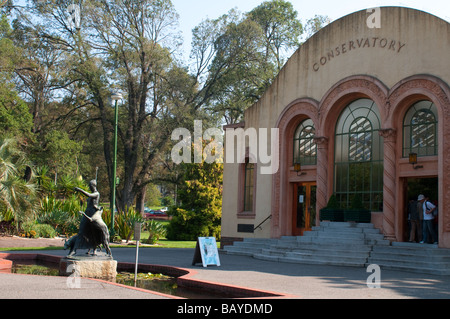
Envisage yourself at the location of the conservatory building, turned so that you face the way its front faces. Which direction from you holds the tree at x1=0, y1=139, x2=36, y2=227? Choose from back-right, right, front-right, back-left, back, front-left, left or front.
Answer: front-right

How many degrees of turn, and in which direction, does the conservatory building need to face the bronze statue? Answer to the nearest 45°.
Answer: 0° — it already faces it

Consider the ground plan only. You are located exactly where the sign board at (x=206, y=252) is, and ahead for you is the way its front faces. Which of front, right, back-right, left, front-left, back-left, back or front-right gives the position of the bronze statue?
right

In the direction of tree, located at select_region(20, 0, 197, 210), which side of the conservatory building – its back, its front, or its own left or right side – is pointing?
right

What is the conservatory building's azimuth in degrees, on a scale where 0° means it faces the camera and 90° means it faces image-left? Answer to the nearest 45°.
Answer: approximately 45°

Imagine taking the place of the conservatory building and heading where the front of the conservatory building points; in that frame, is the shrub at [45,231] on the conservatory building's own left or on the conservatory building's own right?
on the conservatory building's own right

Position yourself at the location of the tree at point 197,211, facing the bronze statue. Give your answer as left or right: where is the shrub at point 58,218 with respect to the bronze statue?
right

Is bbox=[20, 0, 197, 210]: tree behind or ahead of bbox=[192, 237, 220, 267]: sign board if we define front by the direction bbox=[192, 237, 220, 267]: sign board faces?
behind

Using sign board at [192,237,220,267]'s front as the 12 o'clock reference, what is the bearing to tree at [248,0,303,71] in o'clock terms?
The tree is roughly at 8 o'clock from the sign board.

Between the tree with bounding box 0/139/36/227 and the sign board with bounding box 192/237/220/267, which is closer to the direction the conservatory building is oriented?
the sign board

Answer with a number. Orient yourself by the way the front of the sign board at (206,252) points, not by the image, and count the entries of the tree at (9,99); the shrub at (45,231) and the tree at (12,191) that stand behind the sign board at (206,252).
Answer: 3

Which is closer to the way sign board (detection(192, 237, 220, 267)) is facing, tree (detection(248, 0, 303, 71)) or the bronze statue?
the bronze statue

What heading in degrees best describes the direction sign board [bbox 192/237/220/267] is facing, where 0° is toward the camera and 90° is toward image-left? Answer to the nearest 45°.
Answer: approximately 315°
